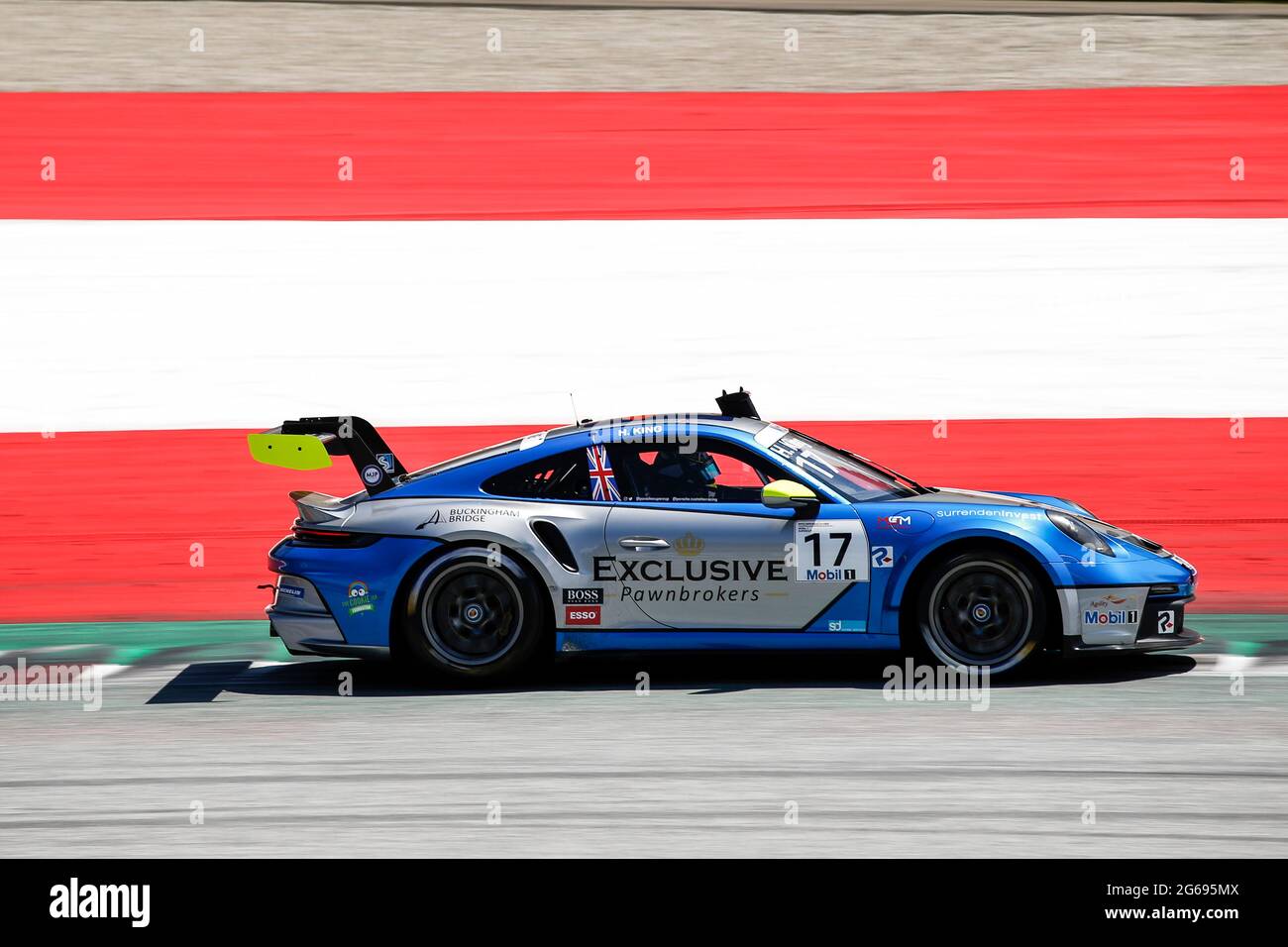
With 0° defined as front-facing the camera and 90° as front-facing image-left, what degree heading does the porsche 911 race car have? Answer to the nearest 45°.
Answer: approximately 270°
